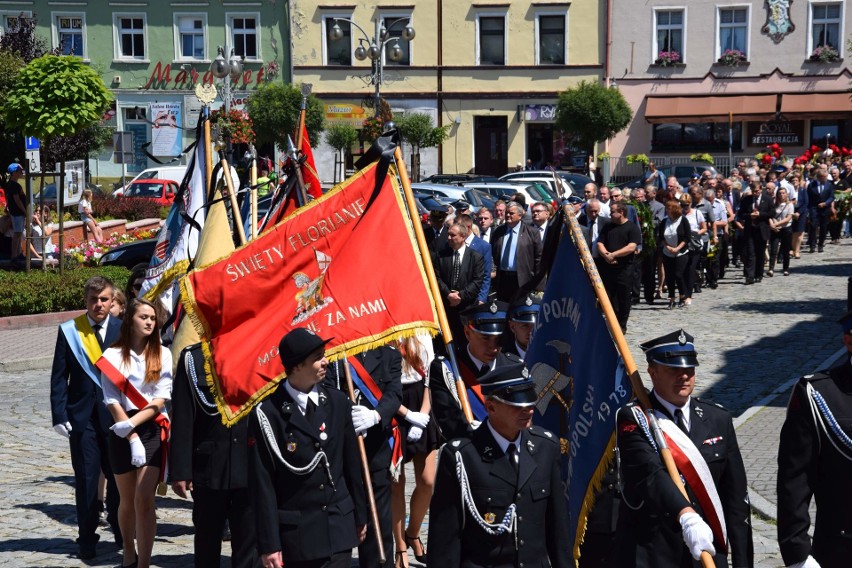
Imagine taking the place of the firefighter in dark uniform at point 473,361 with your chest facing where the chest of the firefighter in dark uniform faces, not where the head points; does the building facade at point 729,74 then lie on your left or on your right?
on your left

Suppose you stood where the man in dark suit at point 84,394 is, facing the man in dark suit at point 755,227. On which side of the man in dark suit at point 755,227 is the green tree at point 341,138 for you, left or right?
left

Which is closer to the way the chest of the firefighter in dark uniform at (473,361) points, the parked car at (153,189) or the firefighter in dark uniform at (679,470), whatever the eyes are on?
the firefighter in dark uniform

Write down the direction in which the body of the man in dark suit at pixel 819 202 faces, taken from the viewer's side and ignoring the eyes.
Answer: toward the camera

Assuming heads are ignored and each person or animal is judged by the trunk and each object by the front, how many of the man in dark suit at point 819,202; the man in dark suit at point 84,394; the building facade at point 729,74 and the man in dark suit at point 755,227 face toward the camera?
4

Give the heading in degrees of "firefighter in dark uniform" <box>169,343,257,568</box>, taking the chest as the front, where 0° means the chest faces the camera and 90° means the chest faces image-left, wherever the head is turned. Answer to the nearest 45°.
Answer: approximately 0°

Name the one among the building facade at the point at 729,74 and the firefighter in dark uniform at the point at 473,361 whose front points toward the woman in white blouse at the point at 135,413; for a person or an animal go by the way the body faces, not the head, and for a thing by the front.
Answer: the building facade

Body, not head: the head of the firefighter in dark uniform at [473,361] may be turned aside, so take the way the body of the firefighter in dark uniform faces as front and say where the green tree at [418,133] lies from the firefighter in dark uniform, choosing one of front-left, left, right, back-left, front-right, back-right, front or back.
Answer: back-left

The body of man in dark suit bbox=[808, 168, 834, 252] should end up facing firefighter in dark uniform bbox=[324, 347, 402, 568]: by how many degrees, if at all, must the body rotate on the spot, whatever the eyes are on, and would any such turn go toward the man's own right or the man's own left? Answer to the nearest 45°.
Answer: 0° — they already face them

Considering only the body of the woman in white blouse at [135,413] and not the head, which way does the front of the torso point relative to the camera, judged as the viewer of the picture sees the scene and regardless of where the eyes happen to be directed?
toward the camera

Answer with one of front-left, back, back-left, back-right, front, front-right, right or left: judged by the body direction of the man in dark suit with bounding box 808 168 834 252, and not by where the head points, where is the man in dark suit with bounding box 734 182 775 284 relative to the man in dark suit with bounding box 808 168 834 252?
front

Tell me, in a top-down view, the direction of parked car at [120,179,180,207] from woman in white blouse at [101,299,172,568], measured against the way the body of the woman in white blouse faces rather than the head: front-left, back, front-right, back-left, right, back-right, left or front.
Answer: back

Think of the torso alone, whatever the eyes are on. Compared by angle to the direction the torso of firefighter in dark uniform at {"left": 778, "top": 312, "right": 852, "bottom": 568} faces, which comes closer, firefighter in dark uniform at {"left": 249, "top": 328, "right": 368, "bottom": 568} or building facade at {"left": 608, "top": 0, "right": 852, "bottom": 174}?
the firefighter in dark uniform

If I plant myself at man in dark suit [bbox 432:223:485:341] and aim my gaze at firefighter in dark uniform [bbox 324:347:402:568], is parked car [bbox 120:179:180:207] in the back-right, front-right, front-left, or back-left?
back-right

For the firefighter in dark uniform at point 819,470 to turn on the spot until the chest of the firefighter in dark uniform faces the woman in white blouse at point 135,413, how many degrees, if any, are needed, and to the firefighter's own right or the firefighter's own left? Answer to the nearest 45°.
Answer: approximately 90° to the firefighter's own right

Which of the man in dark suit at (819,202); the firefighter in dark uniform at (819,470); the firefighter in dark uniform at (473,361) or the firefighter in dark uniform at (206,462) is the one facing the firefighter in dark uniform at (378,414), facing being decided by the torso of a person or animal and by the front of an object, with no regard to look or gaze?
the man in dark suit

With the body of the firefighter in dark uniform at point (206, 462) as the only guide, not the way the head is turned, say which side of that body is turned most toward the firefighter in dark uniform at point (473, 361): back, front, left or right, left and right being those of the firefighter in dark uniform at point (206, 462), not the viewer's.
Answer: left

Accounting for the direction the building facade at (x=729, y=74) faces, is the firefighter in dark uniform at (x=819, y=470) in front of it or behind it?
in front

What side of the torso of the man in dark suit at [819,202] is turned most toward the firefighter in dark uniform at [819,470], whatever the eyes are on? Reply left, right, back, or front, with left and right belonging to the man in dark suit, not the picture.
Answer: front

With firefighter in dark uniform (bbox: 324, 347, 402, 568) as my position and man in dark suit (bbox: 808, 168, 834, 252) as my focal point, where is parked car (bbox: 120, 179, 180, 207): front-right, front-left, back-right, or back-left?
front-left
